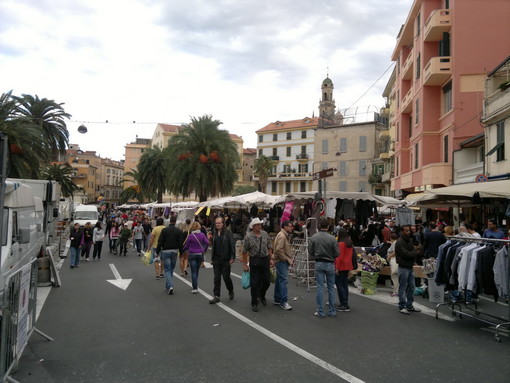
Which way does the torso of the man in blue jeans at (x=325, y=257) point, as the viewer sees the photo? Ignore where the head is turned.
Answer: away from the camera

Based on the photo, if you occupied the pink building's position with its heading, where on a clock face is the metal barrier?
The metal barrier is roughly at 11 o'clock from the pink building.

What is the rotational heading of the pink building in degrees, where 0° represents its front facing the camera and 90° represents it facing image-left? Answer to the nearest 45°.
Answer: approximately 45°

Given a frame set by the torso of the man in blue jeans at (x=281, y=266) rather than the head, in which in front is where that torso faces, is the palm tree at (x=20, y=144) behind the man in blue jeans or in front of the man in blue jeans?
behind

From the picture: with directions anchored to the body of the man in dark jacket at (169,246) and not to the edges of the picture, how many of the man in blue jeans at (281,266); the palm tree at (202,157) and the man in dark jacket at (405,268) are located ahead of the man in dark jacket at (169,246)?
1

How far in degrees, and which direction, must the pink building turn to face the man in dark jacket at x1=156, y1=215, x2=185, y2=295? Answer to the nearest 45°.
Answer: approximately 45° to its left

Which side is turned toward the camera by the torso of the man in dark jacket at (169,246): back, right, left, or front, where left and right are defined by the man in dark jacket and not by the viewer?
back
